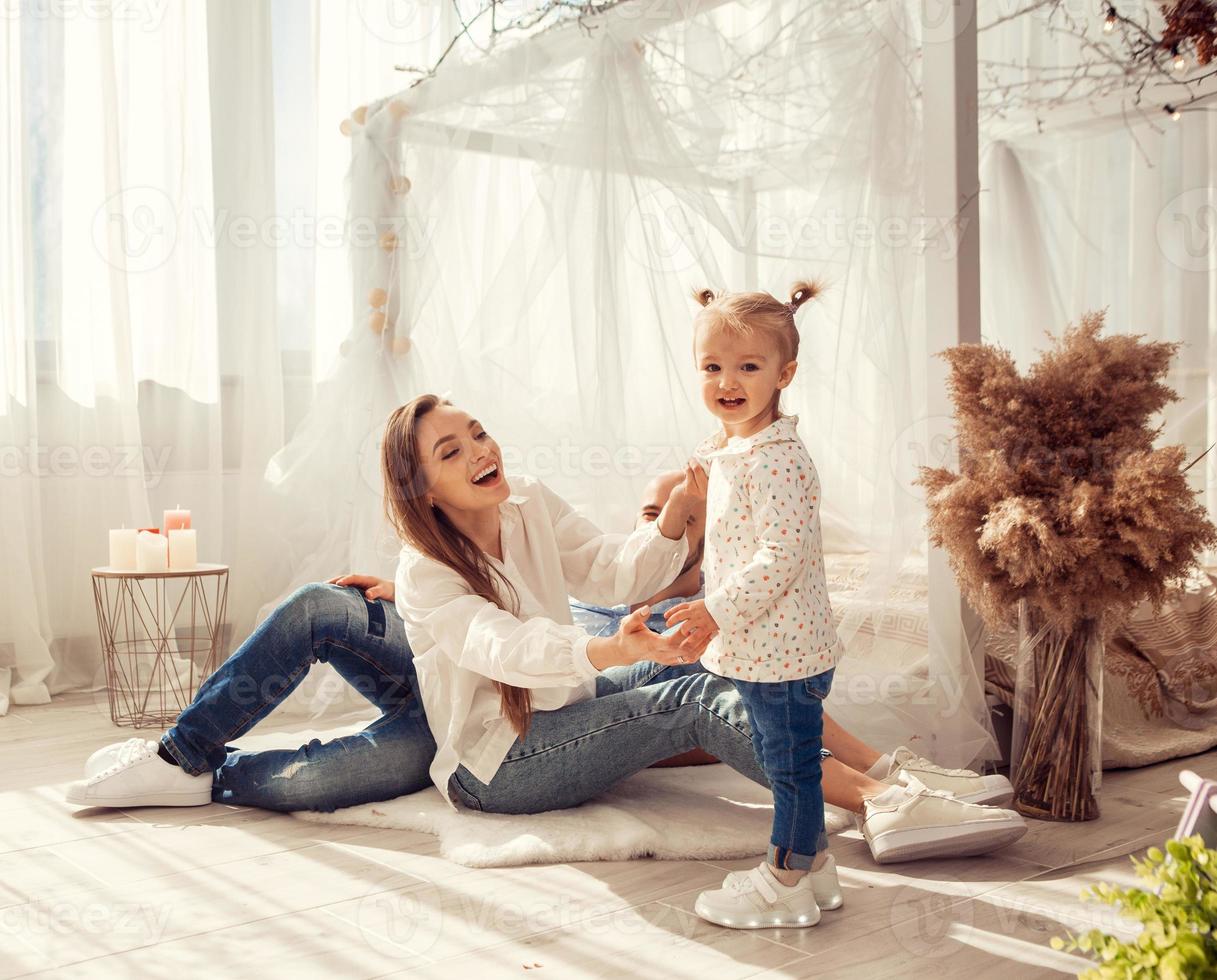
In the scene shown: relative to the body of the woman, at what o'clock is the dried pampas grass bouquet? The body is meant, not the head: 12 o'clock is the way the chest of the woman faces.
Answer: The dried pampas grass bouquet is roughly at 12 o'clock from the woman.

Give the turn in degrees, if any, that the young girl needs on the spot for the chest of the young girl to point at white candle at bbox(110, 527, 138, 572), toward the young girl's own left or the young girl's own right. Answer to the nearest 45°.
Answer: approximately 45° to the young girl's own right

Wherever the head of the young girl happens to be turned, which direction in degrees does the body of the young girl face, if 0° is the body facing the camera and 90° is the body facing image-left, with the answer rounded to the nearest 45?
approximately 90°

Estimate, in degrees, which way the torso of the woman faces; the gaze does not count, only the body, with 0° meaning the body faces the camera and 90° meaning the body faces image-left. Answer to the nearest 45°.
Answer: approximately 270°

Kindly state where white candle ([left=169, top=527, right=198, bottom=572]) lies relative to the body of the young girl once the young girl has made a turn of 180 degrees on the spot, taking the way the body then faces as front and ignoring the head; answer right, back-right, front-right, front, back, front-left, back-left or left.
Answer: back-left

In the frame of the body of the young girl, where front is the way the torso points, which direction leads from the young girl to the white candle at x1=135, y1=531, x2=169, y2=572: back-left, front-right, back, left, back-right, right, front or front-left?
front-right

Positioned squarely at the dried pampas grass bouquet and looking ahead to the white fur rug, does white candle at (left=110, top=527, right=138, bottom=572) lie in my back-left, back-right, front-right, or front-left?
front-right
